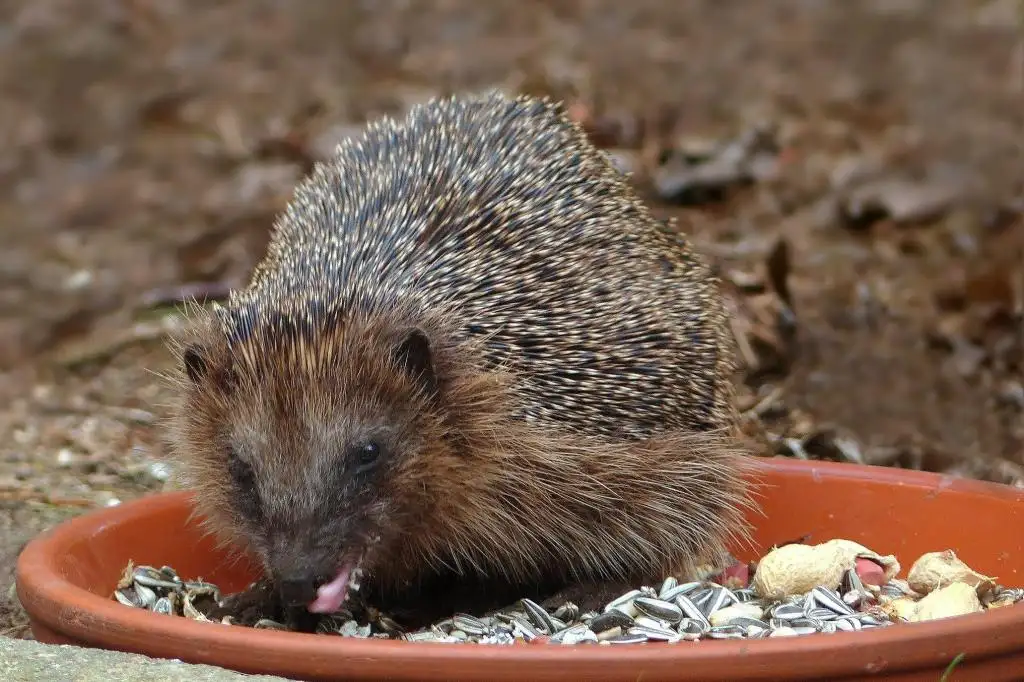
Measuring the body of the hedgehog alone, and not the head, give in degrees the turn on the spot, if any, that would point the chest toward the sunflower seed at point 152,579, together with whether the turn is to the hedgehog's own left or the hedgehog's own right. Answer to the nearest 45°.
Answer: approximately 45° to the hedgehog's own right

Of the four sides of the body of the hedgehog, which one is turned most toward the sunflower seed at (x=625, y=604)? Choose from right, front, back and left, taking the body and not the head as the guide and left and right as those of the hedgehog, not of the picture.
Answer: left

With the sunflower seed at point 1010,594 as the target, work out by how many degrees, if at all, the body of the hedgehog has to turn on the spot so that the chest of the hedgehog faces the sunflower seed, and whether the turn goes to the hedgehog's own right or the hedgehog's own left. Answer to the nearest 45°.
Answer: approximately 135° to the hedgehog's own left

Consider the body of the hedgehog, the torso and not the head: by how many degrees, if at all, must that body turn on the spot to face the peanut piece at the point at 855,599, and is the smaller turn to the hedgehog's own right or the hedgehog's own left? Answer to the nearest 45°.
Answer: approximately 135° to the hedgehog's own left

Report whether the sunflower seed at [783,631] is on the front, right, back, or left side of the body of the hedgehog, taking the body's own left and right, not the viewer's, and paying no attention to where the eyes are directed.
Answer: left

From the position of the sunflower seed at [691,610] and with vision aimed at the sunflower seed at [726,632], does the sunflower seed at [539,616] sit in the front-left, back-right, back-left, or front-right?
back-right

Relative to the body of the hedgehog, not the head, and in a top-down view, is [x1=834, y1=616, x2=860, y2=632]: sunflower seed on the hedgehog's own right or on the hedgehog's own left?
on the hedgehog's own left

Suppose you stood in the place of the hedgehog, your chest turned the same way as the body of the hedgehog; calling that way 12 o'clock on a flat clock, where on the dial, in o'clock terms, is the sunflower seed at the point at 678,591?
The sunflower seed is roughly at 8 o'clock from the hedgehog.

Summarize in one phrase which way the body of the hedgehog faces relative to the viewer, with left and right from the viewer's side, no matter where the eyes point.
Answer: facing the viewer and to the left of the viewer

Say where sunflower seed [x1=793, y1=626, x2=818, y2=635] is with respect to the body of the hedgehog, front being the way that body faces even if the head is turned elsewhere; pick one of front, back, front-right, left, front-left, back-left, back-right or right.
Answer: left

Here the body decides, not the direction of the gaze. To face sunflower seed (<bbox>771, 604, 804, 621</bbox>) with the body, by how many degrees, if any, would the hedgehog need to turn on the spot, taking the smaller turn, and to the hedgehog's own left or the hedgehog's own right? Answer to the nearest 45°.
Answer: approximately 90° to the hedgehog's own left
